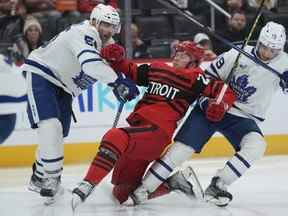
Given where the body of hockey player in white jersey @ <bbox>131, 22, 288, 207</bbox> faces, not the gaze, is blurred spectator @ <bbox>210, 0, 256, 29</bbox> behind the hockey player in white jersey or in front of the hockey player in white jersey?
behind

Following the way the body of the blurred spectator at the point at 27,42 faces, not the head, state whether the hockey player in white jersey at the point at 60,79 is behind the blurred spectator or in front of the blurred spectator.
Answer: in front

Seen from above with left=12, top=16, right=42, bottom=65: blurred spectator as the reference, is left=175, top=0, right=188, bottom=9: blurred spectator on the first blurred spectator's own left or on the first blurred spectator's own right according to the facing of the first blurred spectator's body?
on the first blurred spectator's own left

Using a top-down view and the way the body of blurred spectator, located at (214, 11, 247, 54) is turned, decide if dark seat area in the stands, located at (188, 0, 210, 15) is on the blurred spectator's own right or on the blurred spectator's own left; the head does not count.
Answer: on the blurred spectator's own right

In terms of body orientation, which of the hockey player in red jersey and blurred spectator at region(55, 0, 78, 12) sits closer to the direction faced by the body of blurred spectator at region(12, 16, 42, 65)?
the hockey player in red jersey

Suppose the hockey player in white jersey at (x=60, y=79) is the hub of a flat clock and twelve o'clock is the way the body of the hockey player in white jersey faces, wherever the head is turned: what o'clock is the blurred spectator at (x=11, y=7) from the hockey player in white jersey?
The blurred spectator is roughly at 7 o'clock from the hockey player in white jersey.

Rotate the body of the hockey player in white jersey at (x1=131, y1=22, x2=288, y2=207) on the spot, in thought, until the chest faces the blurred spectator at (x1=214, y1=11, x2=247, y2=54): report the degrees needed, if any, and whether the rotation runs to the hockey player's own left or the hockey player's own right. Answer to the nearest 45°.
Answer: approximately 180°

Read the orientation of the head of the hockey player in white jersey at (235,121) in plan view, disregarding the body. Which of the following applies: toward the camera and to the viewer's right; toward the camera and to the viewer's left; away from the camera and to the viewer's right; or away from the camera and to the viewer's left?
toward the camera and to the viewer's left
